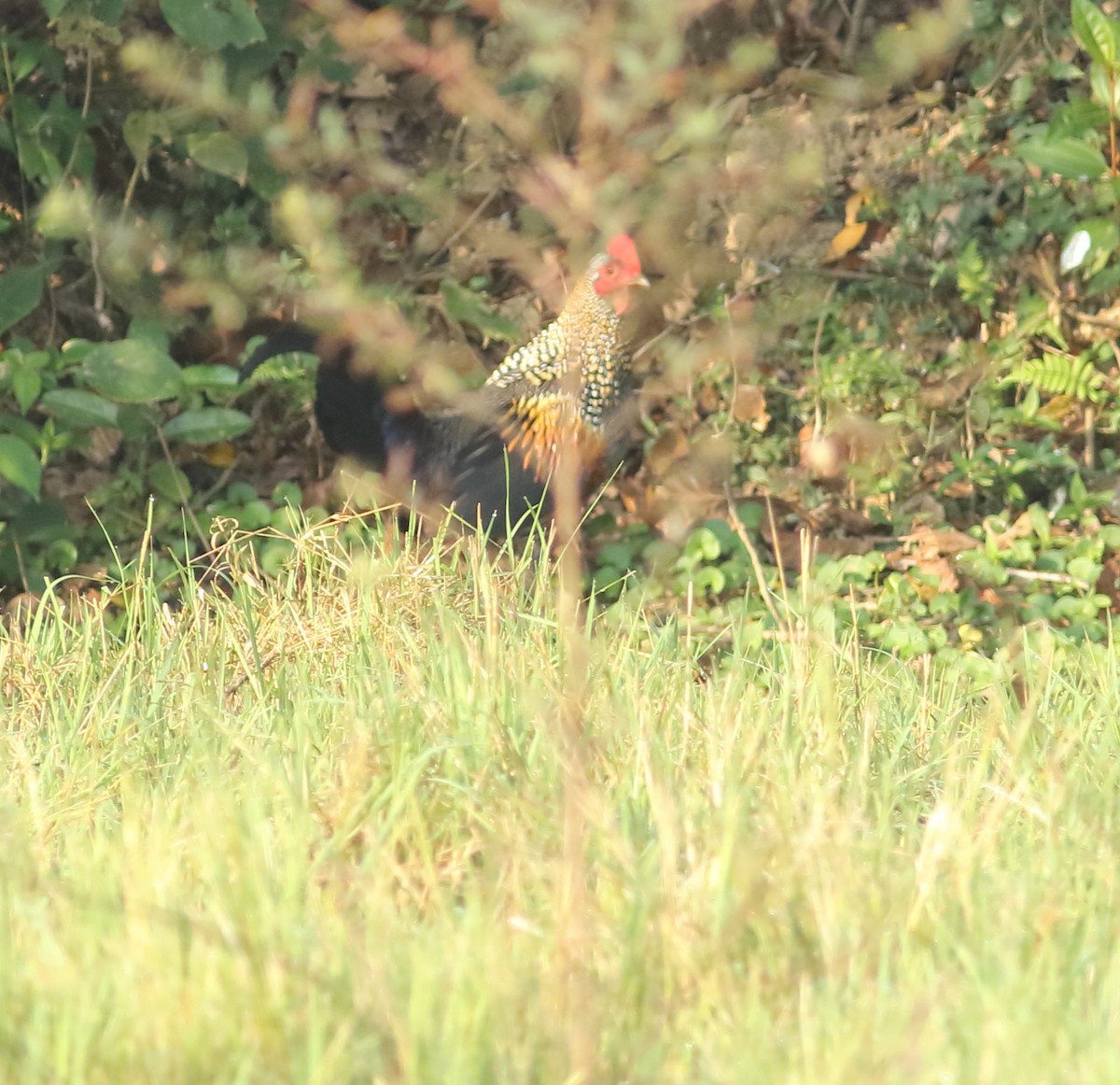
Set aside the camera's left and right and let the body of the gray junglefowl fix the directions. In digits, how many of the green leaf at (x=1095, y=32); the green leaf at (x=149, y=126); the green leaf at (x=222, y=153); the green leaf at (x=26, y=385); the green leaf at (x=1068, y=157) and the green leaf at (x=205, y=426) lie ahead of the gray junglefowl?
2

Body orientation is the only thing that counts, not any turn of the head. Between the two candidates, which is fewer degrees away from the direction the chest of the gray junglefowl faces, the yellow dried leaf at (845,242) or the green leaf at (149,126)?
the yellow dried leaf

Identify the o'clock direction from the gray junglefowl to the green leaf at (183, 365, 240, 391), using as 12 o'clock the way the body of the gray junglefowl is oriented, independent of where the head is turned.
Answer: The green leaf is roughly at 6 o'clock from the gray junglefowl.

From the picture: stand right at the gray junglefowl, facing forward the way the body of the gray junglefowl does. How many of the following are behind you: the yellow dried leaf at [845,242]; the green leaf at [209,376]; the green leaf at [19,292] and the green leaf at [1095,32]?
2

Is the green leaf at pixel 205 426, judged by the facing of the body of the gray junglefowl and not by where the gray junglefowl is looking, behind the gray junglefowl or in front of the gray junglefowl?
behind

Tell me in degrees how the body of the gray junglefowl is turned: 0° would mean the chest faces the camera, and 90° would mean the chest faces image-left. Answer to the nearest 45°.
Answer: approximately 270°

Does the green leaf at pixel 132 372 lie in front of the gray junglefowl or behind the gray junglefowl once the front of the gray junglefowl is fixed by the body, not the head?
behind

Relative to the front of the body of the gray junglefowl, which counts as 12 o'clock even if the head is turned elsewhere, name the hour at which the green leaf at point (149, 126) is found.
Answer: The green leaf is roughly at 7 o'clock from the gray junglefowl.

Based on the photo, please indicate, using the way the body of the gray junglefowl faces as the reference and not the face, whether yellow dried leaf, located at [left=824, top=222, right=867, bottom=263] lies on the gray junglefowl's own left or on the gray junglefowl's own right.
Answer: on the gray junglefowl's own left

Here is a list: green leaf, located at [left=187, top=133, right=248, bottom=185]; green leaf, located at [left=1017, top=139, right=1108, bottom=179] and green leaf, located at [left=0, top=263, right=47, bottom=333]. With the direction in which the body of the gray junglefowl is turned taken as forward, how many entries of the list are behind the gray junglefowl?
2

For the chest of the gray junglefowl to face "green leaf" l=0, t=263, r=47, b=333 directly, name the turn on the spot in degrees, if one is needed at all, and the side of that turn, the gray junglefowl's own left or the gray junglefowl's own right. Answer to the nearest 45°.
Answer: approximately 180°
